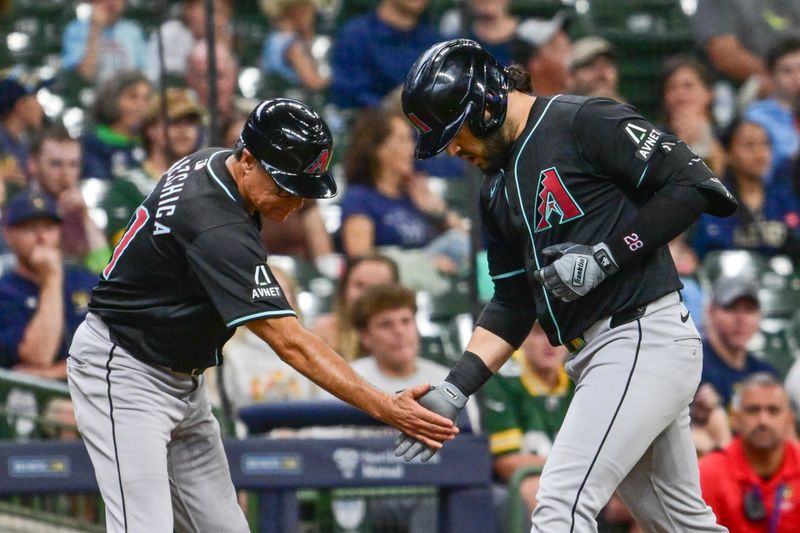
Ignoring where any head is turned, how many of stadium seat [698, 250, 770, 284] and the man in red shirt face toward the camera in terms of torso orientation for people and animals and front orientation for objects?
2

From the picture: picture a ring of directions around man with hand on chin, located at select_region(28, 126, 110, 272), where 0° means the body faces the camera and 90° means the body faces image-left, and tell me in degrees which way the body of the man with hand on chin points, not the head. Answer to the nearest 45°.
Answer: approximately 315°

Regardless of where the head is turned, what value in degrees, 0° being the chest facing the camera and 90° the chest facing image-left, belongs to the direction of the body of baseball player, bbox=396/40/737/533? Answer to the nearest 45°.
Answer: approximately 45°

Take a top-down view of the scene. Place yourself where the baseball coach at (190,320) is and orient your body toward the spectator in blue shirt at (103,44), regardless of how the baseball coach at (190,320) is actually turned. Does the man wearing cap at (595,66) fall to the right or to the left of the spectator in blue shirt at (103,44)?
right

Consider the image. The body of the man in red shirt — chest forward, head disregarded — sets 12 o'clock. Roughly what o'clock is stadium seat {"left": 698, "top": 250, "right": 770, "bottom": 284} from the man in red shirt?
The stadium seat is roughly at 6 o'clock from the man in red shirt.

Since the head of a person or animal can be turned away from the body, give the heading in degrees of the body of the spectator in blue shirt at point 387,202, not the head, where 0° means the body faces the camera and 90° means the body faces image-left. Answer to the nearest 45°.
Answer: approximately 315°

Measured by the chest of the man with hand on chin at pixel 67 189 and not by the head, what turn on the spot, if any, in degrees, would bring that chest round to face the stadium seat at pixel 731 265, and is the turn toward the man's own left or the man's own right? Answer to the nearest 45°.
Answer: approximately 45° to the man's own left

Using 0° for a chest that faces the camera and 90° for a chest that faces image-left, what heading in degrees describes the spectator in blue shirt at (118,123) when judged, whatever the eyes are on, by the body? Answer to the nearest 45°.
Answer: approximately 315°

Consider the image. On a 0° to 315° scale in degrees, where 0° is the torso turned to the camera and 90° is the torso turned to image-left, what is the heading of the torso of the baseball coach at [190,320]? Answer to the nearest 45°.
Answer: approximately 270°
